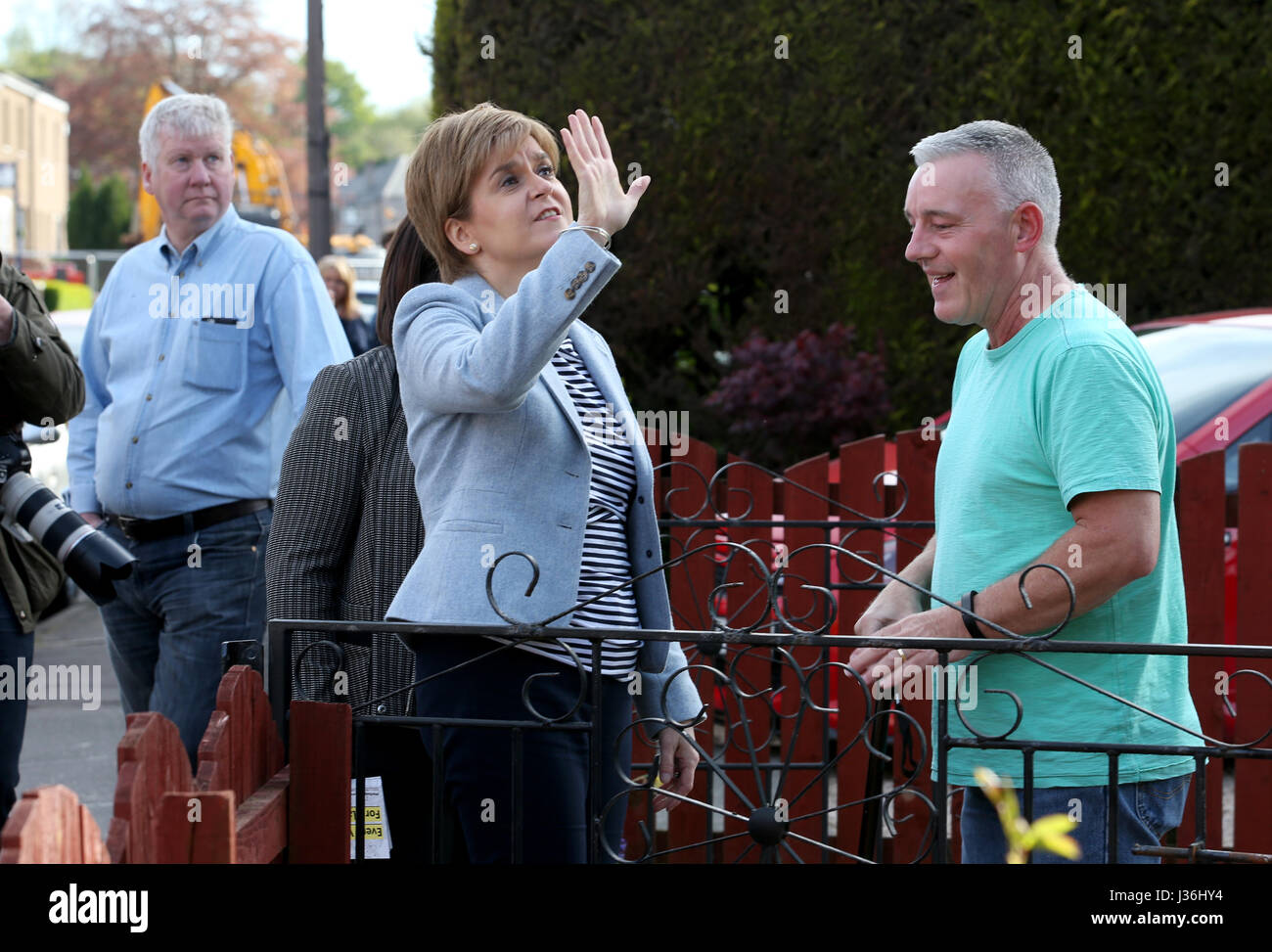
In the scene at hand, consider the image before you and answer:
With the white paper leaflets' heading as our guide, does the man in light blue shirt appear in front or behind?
behind

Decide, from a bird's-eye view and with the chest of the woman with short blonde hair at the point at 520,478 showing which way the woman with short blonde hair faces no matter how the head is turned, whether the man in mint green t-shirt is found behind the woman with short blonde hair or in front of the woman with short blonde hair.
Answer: in front

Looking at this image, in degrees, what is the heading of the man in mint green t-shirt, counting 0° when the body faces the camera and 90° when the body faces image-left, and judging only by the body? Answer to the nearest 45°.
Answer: approximately 90°

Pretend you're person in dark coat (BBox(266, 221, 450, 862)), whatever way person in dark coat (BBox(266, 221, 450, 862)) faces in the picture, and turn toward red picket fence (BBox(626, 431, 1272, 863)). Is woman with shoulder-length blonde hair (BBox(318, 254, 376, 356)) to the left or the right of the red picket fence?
left

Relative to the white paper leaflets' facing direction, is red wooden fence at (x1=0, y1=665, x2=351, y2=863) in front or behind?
in front

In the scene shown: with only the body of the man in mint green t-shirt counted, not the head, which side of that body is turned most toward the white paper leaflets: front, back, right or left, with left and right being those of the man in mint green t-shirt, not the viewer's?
front

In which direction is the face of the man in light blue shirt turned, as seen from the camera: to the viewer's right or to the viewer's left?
to the viewer's right

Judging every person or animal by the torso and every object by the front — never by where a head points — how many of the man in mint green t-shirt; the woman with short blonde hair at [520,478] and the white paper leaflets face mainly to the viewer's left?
1

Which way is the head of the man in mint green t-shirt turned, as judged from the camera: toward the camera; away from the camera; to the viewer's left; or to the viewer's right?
to the viewer's left

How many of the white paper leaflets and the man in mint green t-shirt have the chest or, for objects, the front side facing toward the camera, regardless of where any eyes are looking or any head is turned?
1

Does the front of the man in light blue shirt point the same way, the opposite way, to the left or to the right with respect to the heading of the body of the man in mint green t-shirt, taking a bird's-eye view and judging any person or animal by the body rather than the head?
to the left
